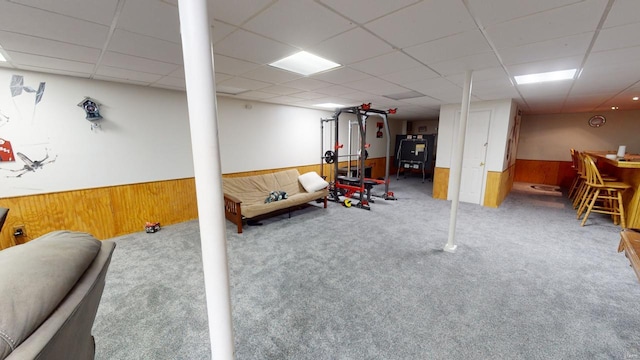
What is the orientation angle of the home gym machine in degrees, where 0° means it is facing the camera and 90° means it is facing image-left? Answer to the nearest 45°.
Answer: approximately 315°

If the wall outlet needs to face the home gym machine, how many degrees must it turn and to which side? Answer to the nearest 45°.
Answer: approximately 45° to its left

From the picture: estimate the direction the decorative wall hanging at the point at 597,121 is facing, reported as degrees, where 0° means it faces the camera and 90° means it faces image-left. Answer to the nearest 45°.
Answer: approximately 0°

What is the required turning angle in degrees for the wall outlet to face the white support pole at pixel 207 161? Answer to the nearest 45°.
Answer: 0° — it already faces it

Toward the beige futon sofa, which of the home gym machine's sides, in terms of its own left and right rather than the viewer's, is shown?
right

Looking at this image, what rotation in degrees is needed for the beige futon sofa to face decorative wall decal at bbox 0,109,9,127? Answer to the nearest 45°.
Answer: approximately 135° to its right

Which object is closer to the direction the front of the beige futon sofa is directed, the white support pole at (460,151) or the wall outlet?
the white support pole

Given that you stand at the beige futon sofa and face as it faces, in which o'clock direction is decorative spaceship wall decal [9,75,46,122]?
The decorative spaceship wall decal is roughly at 4 o'clock from the beige futon sofa.

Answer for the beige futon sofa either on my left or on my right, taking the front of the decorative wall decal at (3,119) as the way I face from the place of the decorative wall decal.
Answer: on my left
